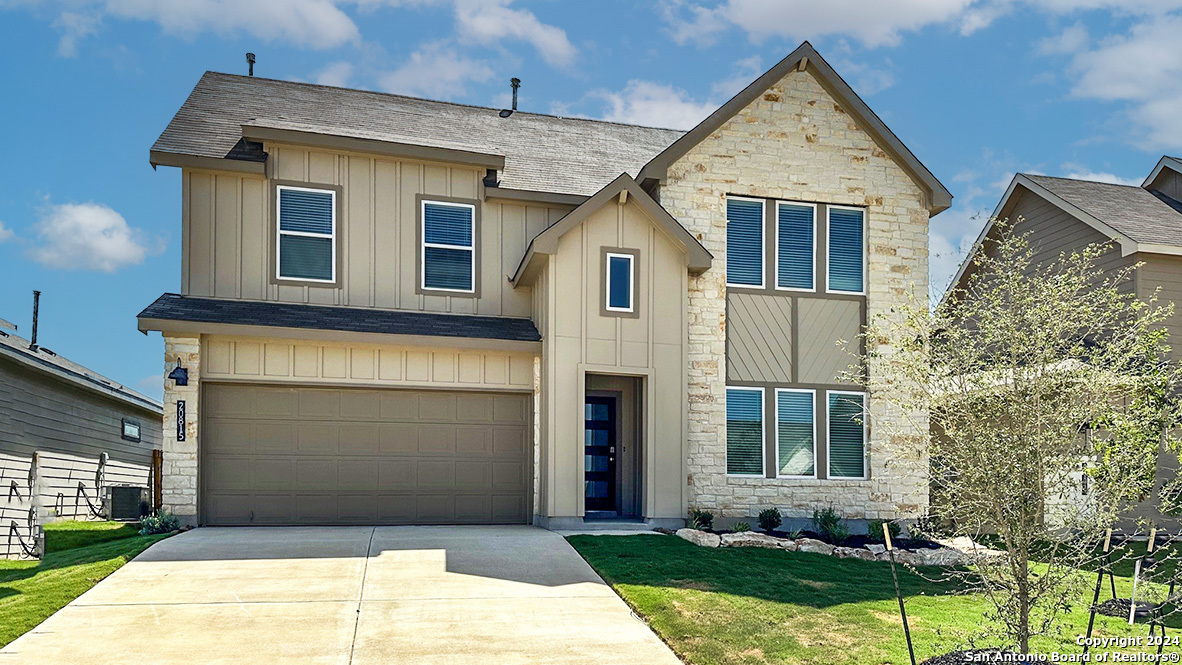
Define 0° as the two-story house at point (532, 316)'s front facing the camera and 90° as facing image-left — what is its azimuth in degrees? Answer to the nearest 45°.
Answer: approximately 0°

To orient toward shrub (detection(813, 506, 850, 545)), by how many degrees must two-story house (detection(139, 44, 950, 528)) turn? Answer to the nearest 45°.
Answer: approximately 90° to its left

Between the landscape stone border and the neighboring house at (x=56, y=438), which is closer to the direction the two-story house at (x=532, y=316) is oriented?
the landscape stone border

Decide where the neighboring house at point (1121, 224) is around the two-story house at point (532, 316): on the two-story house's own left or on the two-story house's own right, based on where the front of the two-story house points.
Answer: on the two-story house's own left
